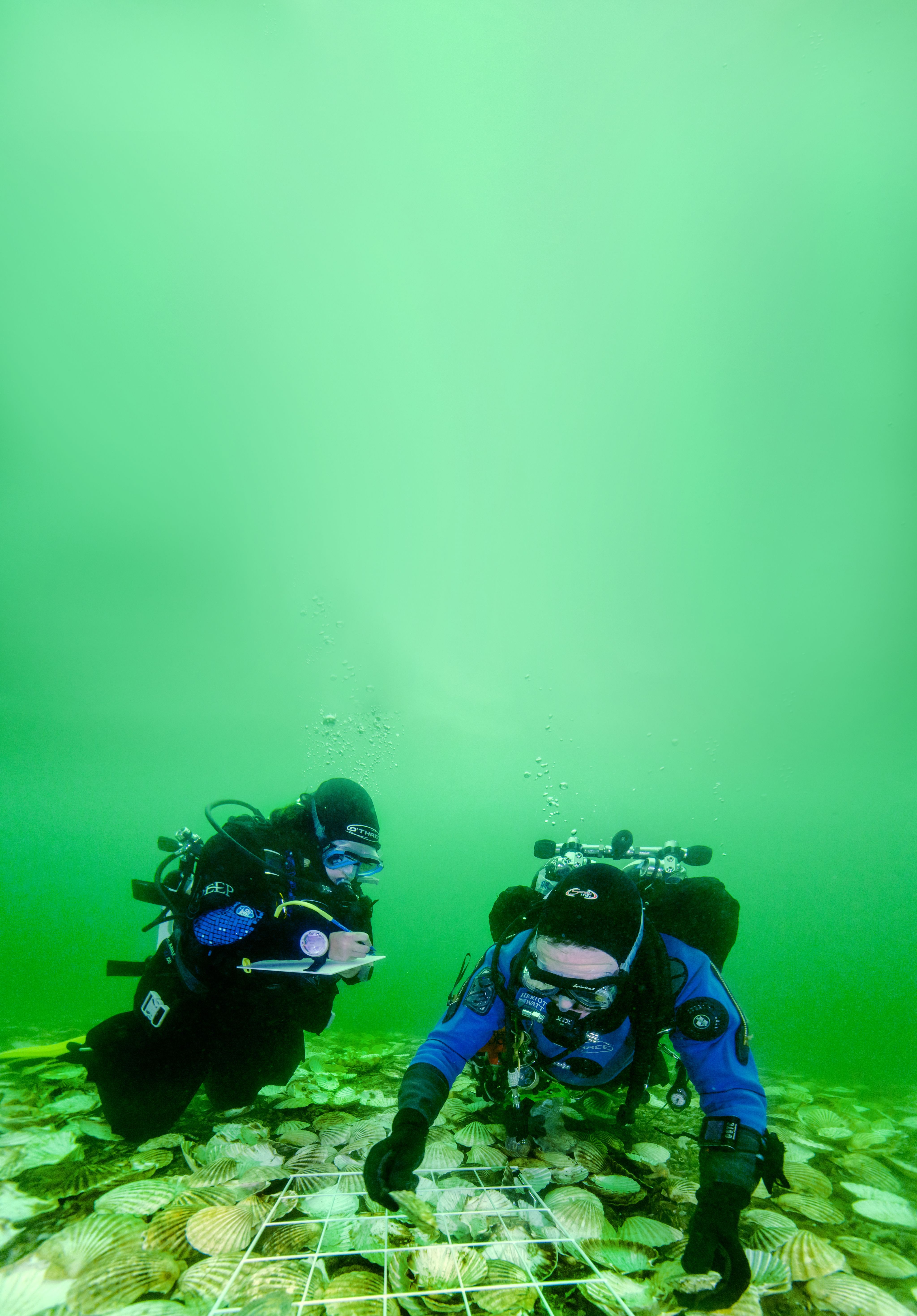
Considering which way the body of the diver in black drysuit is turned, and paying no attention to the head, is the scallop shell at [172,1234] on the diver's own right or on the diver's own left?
on the diver's own right

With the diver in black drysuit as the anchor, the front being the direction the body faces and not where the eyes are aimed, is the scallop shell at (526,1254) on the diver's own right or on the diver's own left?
on the diver's own right

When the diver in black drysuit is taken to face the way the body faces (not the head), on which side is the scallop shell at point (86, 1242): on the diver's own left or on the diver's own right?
on the diver's own right

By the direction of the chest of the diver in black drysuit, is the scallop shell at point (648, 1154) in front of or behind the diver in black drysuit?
in front

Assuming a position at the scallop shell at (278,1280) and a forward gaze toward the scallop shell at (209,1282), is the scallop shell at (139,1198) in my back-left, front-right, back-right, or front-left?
front-right

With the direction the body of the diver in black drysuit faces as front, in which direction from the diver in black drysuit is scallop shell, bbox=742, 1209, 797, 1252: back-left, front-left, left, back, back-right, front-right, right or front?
front-right

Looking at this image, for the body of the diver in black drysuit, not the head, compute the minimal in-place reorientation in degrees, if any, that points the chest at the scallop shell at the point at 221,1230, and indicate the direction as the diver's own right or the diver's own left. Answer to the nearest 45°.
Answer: approximately 90° to the diver's own right

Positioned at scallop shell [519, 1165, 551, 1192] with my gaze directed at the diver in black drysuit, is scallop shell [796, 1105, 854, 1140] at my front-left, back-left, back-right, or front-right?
back-right

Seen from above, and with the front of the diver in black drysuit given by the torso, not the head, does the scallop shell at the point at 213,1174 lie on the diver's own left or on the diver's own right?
on the diver's own right

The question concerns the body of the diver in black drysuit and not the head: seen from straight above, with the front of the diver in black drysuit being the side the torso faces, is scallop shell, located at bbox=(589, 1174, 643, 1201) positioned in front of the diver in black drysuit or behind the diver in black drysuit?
in front

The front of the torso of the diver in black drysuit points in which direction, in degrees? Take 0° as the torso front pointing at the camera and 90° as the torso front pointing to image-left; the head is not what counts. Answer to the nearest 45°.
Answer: approximately 270°

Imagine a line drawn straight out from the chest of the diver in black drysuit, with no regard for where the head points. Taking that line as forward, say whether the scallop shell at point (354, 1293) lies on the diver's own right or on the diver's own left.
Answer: on the diver's own right

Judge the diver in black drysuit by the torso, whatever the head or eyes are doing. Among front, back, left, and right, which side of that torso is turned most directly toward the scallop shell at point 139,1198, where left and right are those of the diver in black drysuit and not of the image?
right

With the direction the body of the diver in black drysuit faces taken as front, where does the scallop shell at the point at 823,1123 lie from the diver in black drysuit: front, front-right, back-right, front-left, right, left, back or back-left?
front

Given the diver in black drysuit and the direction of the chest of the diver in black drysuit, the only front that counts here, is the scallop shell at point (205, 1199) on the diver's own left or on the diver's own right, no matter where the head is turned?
on the diver's own right

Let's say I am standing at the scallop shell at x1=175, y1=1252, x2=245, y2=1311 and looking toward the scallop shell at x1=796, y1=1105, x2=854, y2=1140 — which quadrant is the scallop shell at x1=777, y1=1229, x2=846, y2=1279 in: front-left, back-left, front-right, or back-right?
front-right
